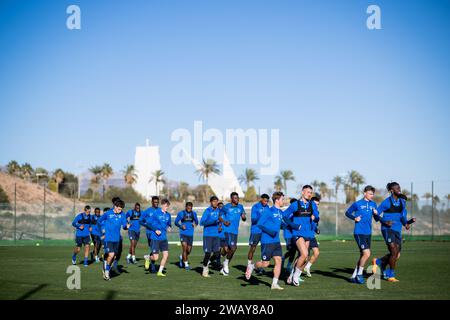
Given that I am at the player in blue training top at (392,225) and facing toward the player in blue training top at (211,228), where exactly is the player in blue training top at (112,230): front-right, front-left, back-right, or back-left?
front-left

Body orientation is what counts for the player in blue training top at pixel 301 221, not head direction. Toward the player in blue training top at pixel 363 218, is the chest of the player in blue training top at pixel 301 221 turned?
no

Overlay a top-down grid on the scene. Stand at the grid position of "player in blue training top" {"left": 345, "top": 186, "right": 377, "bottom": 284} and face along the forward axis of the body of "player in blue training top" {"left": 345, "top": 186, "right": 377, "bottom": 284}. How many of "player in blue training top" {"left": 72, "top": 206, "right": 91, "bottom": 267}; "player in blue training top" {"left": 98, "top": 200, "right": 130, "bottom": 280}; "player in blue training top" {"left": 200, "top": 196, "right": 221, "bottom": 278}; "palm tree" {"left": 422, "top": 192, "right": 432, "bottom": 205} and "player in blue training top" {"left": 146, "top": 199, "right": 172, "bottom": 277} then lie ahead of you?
0

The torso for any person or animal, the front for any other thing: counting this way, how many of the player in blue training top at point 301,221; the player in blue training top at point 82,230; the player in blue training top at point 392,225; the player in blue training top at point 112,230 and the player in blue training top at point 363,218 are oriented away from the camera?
0

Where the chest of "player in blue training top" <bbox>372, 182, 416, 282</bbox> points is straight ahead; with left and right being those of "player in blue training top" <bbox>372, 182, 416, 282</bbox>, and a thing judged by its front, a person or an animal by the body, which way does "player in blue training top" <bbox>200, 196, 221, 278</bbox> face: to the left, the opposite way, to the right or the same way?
the same way

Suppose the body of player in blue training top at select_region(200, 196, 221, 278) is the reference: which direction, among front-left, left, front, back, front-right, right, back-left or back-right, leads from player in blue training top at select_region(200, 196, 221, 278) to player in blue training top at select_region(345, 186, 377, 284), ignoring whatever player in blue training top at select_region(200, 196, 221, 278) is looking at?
front

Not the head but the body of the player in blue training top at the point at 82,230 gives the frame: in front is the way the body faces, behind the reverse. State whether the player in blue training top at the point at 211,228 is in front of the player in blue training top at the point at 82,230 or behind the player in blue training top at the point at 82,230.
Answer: in front

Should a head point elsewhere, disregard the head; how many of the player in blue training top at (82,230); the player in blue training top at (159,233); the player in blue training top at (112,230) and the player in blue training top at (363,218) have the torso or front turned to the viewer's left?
0

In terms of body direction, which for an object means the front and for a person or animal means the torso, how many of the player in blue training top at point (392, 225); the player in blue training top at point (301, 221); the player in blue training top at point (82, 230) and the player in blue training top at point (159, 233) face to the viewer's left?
0

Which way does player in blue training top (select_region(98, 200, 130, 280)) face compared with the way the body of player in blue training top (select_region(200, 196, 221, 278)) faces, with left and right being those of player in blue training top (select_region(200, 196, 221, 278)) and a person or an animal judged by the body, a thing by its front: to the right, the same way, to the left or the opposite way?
the same way

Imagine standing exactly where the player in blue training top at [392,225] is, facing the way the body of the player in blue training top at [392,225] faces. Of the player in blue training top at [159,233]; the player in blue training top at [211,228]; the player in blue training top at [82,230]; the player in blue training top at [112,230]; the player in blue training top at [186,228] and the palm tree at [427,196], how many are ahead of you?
0

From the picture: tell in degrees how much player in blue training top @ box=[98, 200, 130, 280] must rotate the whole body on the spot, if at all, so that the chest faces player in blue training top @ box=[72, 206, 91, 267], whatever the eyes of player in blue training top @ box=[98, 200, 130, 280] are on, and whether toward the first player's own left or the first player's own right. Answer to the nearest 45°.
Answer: approximately 135° to the first player's own left

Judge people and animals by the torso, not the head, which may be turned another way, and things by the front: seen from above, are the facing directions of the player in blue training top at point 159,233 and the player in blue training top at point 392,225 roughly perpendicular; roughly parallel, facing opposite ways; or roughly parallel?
roughly parallel

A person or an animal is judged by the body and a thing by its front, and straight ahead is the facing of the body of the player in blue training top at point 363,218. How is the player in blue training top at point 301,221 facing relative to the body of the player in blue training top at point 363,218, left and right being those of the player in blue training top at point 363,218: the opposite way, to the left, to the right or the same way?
the same way

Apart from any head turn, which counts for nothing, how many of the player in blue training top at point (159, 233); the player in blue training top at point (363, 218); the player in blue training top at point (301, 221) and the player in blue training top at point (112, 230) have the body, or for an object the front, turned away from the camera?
0

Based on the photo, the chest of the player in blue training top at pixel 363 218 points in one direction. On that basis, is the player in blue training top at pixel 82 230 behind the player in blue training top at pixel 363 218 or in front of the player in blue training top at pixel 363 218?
behind

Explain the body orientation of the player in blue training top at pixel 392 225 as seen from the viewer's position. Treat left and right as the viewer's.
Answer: facing the viewer and to the right of the viewer
